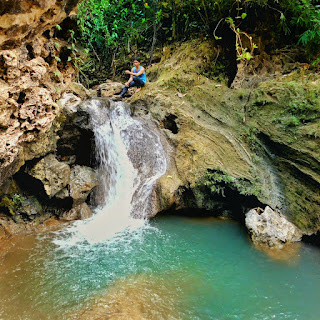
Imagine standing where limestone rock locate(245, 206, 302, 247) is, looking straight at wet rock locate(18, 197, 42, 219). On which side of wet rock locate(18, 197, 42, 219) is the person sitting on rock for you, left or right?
right

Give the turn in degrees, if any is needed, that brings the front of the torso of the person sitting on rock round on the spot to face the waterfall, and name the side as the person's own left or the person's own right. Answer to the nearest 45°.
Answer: approximately 45° to the person's own left

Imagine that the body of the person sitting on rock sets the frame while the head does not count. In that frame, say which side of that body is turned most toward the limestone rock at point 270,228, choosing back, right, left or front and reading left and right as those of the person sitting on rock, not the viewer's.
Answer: left

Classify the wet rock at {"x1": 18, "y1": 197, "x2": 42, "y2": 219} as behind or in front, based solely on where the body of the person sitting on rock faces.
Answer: in front

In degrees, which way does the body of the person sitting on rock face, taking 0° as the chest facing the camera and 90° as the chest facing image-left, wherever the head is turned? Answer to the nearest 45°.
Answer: approximately 45°
